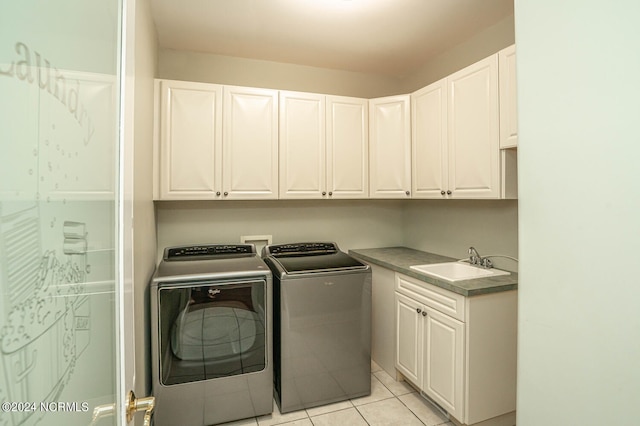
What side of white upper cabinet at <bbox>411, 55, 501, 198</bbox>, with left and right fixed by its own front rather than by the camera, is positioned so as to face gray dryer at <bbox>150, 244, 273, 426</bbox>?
front

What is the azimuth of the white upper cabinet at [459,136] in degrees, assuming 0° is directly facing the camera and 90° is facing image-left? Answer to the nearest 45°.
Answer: approximately 45°

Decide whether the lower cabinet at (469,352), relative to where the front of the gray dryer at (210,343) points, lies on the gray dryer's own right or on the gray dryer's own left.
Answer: on the gray dryer's own left

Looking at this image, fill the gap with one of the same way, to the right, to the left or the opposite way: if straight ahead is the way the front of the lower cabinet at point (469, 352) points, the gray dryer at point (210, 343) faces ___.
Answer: to the left

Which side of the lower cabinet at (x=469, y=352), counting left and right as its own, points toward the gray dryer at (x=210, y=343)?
front

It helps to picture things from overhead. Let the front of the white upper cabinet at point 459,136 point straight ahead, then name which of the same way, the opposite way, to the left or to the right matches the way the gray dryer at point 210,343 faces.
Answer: to the left

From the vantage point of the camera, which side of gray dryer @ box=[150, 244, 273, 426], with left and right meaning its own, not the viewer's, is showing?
front

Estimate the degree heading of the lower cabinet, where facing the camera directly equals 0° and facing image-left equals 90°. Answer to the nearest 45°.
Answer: approximately 45°

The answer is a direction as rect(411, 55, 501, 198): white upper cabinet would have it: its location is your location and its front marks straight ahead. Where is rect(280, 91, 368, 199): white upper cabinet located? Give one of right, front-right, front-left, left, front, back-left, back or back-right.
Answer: front-right
